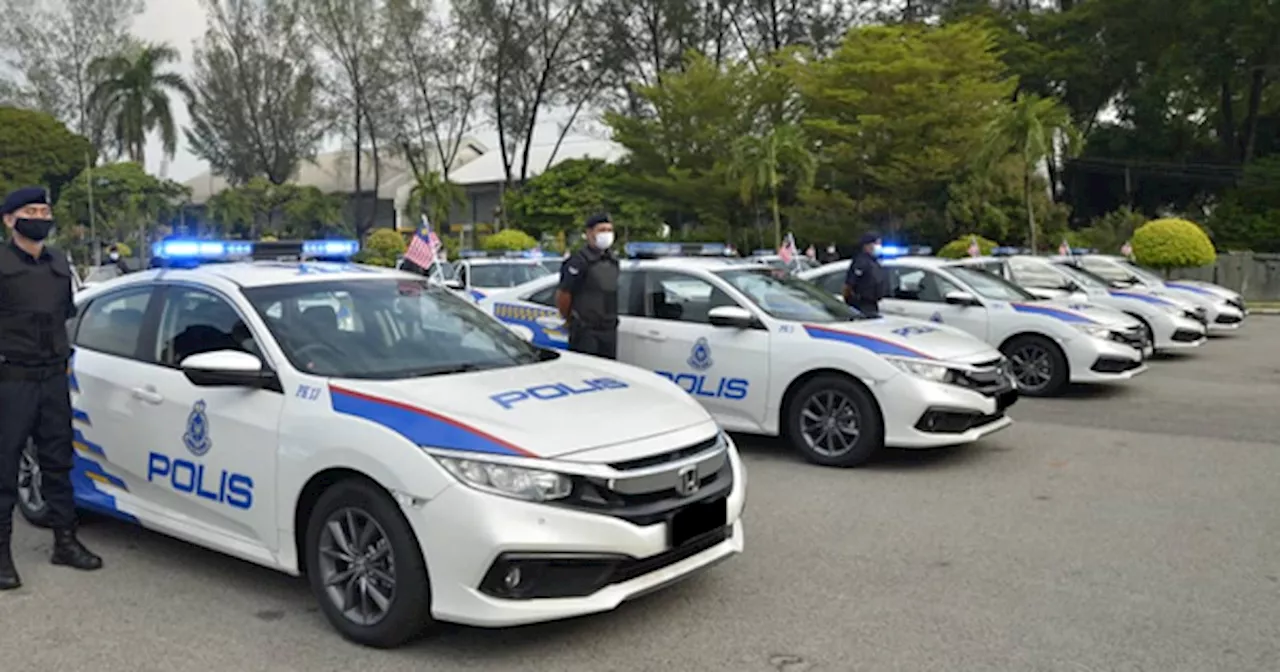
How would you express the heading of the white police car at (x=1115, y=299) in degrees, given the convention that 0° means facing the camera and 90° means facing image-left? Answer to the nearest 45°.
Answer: approximately 315°

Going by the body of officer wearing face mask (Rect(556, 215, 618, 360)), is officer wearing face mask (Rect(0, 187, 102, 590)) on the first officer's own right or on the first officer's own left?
on the first officer's own right

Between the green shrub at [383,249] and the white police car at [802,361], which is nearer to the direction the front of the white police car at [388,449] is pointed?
the white police car

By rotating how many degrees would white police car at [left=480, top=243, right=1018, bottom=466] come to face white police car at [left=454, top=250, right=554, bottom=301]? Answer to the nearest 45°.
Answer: approximately 180°

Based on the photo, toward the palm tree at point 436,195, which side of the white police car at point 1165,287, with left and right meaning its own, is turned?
back

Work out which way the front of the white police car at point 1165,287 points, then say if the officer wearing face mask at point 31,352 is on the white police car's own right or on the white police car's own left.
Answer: on the white police car's own right

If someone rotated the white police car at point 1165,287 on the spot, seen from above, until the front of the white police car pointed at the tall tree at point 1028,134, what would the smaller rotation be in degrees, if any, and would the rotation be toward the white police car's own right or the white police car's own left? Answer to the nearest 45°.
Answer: approximately 135° to the white police car's own left

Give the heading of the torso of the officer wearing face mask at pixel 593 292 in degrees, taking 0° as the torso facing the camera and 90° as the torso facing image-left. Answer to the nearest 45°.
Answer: approximately 315°

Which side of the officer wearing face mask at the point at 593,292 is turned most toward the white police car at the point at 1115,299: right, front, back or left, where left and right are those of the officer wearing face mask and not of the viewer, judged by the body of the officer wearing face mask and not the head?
left

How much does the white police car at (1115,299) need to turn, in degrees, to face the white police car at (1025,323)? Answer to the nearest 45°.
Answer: approximately 45° to its right

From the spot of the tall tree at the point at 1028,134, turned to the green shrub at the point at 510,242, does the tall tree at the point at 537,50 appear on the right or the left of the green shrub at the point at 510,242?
right

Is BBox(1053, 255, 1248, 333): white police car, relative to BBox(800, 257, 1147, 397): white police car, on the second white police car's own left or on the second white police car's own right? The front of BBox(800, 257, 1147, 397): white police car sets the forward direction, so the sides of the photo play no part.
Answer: on the second white police car's own left

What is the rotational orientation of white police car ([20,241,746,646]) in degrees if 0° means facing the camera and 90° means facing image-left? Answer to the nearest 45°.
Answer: approximately 315°
